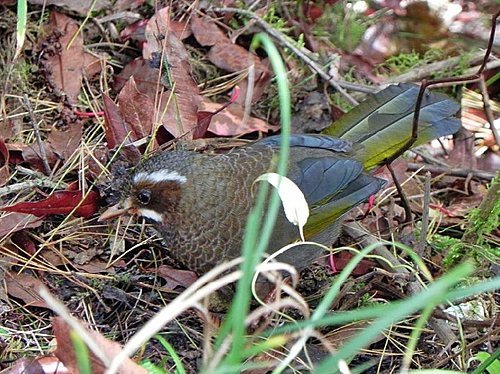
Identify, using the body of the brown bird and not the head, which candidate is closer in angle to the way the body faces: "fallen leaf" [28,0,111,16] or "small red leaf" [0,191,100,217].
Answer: the small red leaf

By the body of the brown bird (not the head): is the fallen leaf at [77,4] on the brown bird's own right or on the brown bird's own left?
on the brown bird's own right

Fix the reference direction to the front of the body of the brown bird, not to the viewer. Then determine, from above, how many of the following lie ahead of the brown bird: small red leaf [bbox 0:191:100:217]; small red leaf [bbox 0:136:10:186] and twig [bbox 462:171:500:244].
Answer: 2

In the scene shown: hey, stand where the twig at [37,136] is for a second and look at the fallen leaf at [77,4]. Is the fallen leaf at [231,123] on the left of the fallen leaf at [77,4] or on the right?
right

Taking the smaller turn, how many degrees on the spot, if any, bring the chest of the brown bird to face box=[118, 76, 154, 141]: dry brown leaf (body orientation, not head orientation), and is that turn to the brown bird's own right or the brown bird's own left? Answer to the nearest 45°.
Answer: approximately 45° to the brown bird's own right

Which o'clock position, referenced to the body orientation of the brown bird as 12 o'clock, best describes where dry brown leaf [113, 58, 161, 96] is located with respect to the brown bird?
The dry brown leaf is roughly at 2 o'clock from the brown bird.

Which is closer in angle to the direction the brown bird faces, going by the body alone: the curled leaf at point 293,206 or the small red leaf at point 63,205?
the small red leaf

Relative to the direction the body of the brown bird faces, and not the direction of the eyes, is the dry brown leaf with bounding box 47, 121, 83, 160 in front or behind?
in front

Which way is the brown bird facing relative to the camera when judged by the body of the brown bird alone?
to the viewer's left

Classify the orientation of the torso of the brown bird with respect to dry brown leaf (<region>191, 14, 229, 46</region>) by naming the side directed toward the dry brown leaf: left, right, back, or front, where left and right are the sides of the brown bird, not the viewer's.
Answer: right

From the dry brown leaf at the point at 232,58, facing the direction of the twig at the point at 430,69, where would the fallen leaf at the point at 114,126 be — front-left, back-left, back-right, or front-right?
back-right

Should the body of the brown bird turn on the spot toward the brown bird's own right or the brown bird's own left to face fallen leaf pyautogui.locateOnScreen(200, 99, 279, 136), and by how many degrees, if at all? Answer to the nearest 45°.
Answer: approximately 90° to the brown bird's own right

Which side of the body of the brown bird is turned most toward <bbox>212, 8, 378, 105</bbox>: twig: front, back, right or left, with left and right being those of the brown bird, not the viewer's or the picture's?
right
